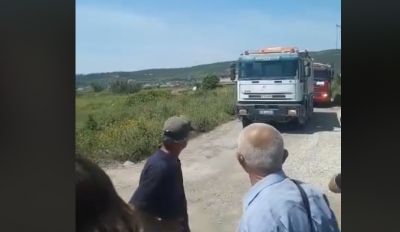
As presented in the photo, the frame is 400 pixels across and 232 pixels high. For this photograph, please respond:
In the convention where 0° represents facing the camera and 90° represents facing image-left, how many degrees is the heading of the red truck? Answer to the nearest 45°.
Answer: approximately 0°

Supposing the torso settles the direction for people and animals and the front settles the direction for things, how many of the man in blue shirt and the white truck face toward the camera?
1

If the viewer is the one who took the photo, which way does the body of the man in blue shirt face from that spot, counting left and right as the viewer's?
facing away from the viewer and to the left of the viewer

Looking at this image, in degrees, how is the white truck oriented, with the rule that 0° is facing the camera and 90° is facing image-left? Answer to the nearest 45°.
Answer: approximately 0°

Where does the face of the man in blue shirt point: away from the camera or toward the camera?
away from the camera

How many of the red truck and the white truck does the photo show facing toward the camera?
2
